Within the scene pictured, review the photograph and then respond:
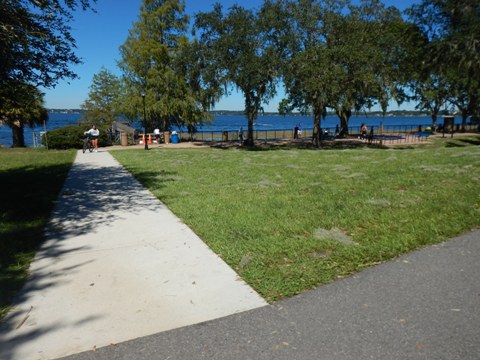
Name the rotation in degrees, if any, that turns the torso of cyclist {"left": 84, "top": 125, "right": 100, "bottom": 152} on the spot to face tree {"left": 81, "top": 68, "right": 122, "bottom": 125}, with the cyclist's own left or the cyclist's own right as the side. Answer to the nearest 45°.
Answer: approximately 135° to the cyclist's own right

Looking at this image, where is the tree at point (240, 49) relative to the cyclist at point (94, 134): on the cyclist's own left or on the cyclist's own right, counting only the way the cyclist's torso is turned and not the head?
on the cyclist's own left

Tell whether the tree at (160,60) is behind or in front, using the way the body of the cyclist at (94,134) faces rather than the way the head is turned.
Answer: behind

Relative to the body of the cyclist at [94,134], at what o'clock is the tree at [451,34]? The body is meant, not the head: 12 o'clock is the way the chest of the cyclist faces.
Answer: The tree is roughly at 8 o'clock from the cyclist.

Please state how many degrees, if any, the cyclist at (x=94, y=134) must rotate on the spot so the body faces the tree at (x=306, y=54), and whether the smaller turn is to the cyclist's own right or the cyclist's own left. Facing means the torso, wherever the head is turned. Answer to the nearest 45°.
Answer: approximately 135° to the cyclist's own left

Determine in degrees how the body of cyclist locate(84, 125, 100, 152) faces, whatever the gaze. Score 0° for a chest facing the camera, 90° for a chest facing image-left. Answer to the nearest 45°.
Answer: approximately 45°

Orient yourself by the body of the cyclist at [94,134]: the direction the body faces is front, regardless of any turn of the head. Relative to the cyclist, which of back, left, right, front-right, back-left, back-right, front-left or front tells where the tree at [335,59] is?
back-left

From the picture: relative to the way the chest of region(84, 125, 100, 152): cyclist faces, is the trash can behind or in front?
behind
